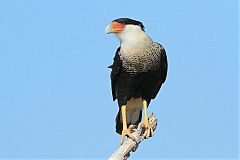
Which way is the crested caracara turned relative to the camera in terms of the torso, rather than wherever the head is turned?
toward the camera
